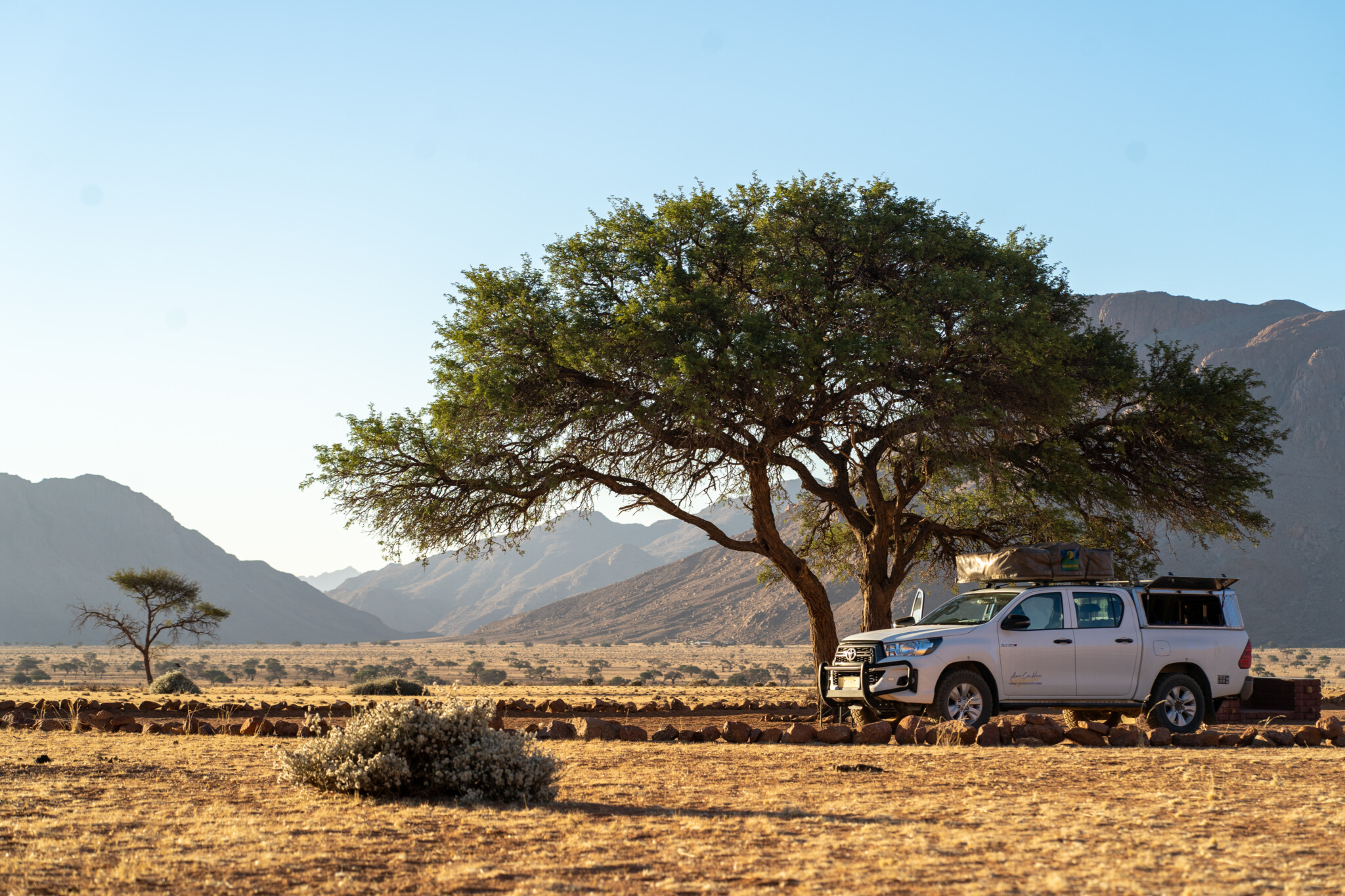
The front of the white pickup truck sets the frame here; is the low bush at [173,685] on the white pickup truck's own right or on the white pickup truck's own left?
on the white pickup truck's own right

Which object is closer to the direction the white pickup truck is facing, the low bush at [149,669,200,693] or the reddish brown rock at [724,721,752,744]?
the reddish brown rock

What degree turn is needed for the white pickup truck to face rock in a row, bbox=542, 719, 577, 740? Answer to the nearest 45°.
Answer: approximately 45° to its right

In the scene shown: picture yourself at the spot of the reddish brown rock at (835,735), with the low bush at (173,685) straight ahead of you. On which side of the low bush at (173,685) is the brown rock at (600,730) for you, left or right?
left

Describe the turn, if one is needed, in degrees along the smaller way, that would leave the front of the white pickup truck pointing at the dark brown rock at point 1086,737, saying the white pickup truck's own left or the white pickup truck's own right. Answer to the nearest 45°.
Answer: approximately 45° to the white pickup truck's own left

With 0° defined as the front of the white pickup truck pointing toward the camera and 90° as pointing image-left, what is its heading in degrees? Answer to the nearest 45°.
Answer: approximately 45°

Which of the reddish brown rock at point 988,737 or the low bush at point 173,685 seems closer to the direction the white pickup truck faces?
the reddish brown rock

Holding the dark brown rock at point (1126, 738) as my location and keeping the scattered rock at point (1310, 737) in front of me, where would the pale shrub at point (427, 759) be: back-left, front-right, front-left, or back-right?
back-right
